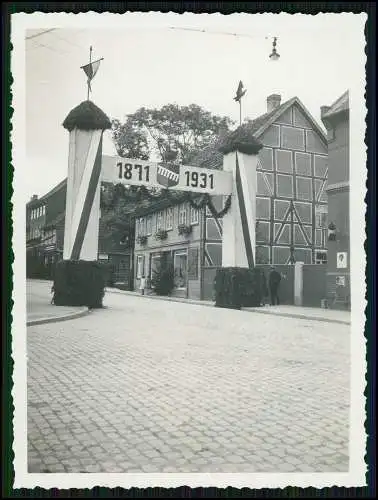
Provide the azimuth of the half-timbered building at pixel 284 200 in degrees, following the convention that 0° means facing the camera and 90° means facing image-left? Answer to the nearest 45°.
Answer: approximately 45°
